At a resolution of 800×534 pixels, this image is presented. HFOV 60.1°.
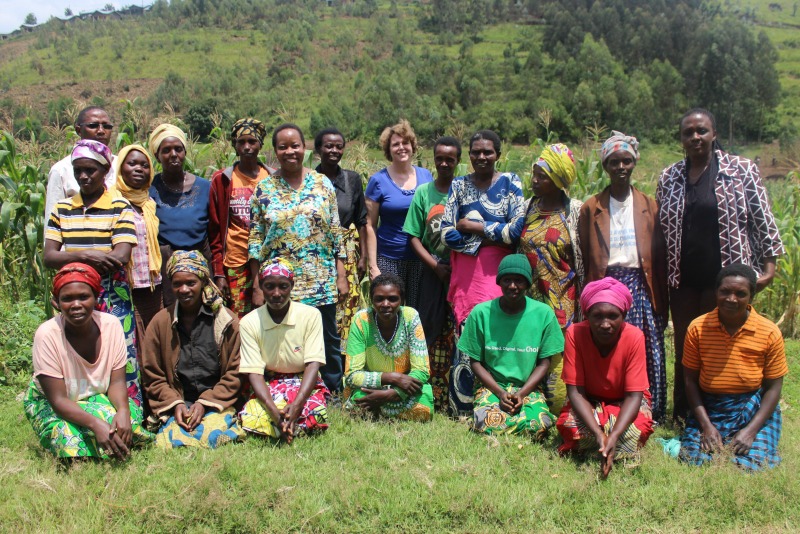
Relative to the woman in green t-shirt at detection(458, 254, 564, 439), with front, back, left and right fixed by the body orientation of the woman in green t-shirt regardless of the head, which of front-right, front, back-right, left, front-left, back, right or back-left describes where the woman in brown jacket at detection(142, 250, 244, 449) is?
right

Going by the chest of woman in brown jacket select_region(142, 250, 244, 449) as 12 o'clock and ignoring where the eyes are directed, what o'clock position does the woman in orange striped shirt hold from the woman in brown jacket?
The woman in orange striped shirt is roughly at 10 o'clock from the woman in brown jacket.

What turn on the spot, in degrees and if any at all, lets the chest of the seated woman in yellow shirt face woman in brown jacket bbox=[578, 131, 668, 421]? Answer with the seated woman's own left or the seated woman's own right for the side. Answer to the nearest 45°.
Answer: approximately 90° to the seated woman's own left

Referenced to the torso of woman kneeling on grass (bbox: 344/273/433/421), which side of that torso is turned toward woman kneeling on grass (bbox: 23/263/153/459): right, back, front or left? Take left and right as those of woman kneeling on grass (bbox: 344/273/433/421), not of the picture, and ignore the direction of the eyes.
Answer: right

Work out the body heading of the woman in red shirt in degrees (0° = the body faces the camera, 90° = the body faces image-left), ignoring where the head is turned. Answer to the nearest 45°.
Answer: approximately 0°

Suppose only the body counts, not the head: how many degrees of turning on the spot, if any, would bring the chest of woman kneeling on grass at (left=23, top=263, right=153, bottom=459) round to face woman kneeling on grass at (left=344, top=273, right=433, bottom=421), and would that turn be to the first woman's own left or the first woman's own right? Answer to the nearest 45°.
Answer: approximately 45° to the first woman's own left

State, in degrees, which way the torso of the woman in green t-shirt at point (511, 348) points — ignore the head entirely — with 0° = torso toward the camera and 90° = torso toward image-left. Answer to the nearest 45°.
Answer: approximately 0°
